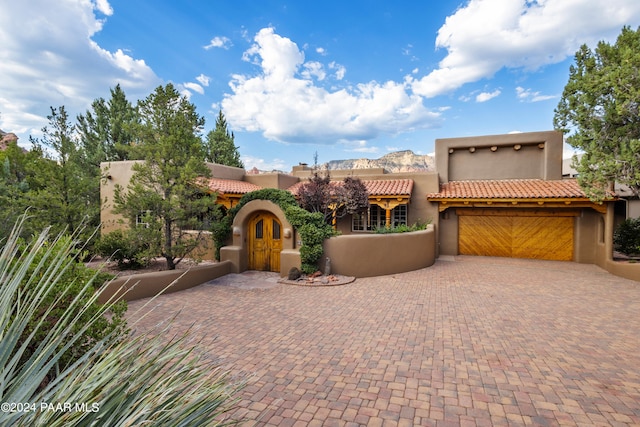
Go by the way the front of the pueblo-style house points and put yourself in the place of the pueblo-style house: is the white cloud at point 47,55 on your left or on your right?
on your right

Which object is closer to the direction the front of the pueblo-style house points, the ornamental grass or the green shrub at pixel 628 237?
the ornamental grass

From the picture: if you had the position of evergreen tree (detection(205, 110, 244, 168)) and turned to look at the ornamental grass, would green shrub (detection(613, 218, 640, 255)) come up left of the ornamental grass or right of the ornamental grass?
left

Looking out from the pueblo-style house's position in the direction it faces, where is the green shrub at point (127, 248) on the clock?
The green shrub is roughly at 2 o'clock from the pueblo-style house.

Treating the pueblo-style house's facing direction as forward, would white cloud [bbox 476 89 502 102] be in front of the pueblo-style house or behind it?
behind

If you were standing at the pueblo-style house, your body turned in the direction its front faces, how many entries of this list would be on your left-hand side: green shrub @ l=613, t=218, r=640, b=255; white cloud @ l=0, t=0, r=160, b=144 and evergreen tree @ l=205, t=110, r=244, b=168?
1

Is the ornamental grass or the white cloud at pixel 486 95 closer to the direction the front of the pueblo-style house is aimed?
the ornamental grass

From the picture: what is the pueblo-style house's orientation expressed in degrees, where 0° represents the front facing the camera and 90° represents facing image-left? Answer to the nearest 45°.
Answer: approximately 0°

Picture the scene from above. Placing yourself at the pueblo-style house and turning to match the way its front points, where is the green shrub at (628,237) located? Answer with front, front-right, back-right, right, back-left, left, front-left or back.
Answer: left

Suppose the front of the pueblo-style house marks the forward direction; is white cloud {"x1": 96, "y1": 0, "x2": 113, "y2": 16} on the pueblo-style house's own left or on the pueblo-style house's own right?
on the pueblo-style house's own right

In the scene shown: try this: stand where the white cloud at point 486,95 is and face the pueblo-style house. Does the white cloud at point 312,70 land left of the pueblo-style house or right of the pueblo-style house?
right

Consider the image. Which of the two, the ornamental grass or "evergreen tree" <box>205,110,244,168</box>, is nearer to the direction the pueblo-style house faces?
the ornamental grass

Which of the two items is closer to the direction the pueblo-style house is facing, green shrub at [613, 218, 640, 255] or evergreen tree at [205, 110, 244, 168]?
the green shrub

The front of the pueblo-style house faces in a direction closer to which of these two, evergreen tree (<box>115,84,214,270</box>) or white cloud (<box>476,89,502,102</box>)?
the evergreen tree
